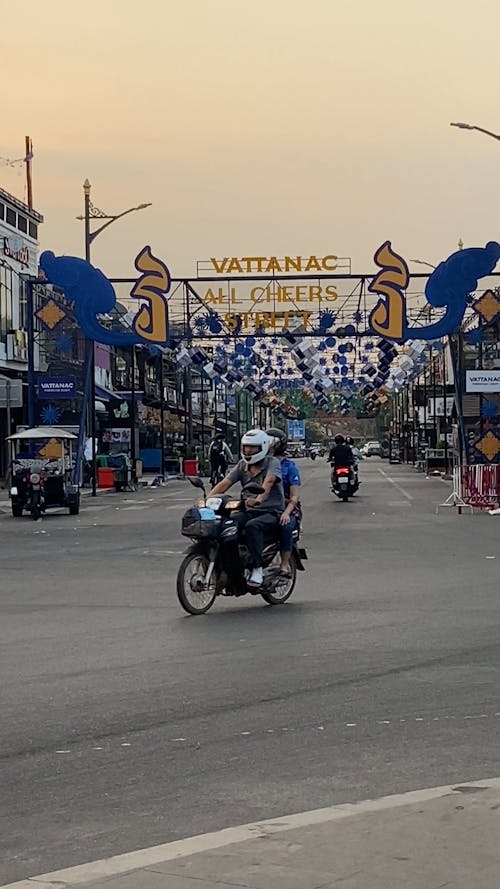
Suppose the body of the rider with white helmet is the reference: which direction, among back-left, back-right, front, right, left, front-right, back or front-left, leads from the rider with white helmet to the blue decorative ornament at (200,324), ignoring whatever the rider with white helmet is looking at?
back-right

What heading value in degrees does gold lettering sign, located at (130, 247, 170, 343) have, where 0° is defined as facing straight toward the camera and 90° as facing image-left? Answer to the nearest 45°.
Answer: approximately 0°

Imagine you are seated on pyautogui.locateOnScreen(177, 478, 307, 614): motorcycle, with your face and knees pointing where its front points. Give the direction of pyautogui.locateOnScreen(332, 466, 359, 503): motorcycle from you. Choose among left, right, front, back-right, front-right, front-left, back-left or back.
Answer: back-right

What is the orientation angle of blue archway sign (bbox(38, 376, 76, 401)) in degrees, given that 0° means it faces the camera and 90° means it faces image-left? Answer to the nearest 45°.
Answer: approximately 0°

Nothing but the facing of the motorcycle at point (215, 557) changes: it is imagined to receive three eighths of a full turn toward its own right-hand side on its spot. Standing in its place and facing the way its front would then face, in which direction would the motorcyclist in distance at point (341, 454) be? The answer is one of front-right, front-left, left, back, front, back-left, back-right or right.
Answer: front

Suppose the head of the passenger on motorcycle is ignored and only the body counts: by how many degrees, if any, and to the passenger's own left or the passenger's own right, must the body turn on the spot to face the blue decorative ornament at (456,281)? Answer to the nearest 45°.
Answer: approximately 135° to the passenger's own right

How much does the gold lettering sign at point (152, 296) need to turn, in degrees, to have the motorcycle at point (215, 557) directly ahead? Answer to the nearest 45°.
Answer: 0° — it already faces it

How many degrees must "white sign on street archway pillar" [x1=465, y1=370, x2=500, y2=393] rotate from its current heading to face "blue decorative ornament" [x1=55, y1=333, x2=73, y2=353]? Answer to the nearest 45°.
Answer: approximately 90° to its right

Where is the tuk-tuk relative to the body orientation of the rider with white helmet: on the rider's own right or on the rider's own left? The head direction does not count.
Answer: on the rider's own right
